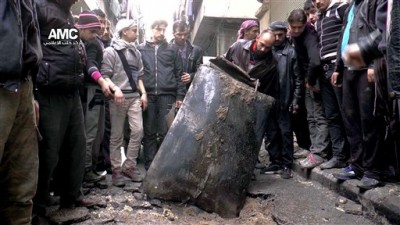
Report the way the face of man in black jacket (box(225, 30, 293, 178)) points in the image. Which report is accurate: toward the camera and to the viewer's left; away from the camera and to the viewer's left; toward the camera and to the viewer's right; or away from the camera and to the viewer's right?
toward the camera and to the viewer's left

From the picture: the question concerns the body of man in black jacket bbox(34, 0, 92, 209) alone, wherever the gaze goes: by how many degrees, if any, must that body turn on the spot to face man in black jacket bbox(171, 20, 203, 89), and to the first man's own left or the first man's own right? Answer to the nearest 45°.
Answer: approximately 90° to the first man's own left

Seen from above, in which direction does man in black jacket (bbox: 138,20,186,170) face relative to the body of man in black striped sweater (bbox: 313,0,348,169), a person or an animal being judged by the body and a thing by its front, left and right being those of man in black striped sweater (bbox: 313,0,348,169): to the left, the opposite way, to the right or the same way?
to the left

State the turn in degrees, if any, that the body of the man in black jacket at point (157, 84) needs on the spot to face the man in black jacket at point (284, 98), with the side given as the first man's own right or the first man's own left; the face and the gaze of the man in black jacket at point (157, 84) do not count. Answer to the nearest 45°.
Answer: approximately 90° to the first man's own left

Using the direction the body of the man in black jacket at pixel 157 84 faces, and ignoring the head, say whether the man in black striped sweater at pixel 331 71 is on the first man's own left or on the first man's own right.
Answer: on the first man's own left

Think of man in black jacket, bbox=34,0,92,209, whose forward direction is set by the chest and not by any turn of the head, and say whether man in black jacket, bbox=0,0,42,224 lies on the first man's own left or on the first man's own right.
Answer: on the first man's own right

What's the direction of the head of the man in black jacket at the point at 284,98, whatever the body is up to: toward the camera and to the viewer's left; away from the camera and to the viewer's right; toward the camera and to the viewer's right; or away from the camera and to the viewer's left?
toward the camera and to the viewer's left
